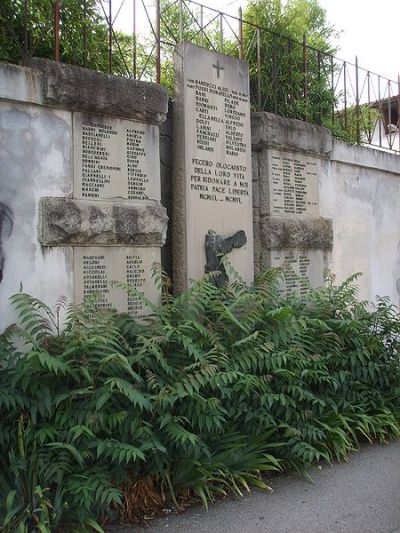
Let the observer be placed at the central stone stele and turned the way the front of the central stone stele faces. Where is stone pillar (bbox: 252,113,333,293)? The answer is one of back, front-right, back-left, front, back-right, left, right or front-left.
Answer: left

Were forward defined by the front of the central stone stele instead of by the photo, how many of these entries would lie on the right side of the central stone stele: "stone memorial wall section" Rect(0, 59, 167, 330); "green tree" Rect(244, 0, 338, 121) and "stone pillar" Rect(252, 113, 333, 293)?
1

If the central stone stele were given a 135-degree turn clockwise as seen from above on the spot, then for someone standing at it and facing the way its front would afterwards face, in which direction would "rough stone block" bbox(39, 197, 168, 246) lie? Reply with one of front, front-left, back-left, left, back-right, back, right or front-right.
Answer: front-left

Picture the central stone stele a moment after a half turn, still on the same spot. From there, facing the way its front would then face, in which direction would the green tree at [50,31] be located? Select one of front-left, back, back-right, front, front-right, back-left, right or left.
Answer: front-left

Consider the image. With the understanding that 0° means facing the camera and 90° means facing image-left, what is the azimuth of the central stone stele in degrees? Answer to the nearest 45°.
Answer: approximately 315°

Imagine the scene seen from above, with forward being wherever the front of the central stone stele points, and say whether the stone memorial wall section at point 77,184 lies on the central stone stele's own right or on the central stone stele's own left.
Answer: on the central stone stele's own right

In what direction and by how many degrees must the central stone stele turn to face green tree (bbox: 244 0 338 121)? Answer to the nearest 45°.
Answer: approximately 90° to its left
